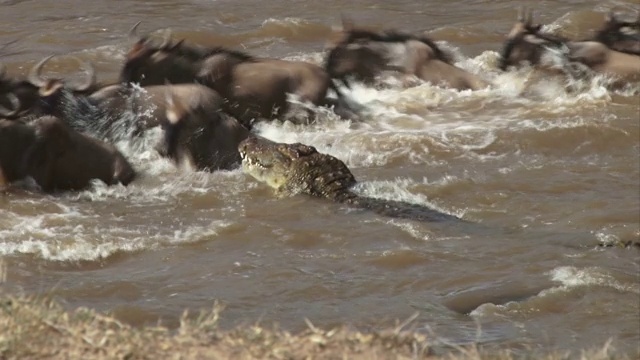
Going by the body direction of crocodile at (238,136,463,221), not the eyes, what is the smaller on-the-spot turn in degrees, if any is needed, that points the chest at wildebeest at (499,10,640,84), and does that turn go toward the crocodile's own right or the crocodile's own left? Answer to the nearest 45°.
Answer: approximately 135° to the crocodile's own right

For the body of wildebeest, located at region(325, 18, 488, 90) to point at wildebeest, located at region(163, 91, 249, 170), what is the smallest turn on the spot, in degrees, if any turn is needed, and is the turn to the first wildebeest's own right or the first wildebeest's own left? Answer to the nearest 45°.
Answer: approximately 45° to the first wildebeest's own left

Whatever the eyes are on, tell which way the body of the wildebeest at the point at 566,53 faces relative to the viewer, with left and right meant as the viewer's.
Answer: facing to the left of the viewer

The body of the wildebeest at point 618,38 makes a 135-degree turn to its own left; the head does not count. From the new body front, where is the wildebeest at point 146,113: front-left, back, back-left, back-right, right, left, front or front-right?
right

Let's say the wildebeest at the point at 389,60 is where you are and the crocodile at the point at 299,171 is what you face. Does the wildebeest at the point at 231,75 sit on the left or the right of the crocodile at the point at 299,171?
right

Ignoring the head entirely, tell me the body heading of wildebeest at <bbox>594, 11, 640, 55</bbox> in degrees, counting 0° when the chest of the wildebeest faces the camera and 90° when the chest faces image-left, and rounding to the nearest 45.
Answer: approximately 90°

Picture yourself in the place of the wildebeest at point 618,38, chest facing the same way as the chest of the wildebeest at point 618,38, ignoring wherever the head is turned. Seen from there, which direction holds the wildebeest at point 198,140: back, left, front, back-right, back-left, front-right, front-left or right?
front-left

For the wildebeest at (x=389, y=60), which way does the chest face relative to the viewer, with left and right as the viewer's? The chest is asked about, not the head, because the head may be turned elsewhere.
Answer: facing to the left of the viewer

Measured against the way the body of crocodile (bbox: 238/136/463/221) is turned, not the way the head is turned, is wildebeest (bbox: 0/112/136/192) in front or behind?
in front

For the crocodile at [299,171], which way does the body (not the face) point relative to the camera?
to the viewer's left
